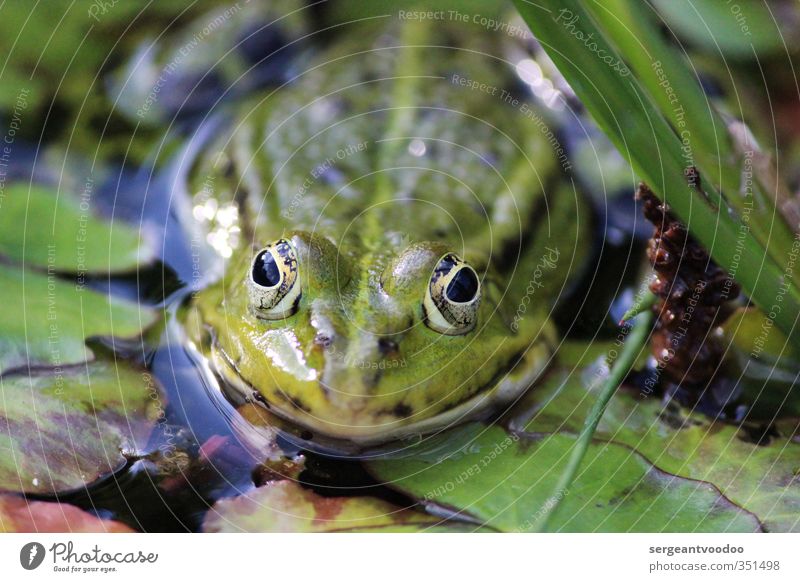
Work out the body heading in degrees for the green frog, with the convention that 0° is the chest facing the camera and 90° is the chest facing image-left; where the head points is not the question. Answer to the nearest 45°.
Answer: approximately 0°
